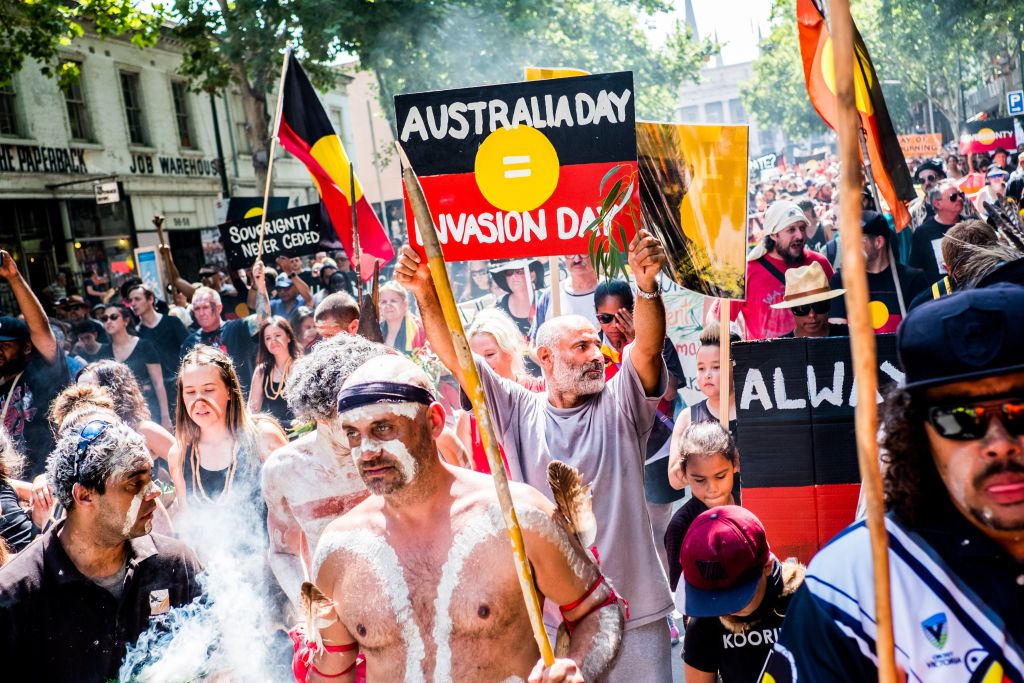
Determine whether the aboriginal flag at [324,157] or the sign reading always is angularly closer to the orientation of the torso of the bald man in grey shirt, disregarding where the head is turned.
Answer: the sign reading always

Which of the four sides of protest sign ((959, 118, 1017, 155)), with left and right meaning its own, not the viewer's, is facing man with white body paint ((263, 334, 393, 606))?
front

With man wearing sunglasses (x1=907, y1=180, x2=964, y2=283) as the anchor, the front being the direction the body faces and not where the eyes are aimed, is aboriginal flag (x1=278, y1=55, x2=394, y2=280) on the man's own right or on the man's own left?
on the man's own right

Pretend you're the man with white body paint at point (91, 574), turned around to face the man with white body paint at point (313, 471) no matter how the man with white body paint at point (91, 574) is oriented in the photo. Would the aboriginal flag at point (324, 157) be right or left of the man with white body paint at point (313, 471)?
left

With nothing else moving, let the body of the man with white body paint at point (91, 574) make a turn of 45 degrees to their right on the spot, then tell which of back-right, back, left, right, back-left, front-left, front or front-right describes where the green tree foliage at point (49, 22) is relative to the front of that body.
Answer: back

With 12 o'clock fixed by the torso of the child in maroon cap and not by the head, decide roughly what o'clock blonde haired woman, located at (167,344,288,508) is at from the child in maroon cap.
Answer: The blonde haired woman is roughly at 4 o'clock from the child in maroon cap.

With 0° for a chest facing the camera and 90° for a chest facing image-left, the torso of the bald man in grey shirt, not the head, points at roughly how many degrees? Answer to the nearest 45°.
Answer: approximately 0°

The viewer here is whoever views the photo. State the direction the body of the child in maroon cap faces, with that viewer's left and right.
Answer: facing the viewer

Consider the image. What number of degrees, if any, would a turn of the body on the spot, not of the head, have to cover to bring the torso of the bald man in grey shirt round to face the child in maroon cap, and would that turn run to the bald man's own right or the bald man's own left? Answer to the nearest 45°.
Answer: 0° — they already face them

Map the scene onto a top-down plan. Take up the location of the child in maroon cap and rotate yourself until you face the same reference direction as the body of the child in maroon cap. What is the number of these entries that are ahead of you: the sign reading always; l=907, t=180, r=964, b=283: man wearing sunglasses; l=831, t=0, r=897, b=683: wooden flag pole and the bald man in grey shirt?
1

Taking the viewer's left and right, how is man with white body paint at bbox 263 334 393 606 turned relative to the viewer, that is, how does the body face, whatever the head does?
facing the viewer and to the right of the viewer

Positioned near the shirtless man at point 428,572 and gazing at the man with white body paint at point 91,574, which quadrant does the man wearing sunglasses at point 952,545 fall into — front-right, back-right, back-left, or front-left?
back-left

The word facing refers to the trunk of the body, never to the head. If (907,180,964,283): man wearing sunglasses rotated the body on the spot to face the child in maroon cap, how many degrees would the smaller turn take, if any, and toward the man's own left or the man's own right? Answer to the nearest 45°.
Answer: approximately 45° to the man's own right
